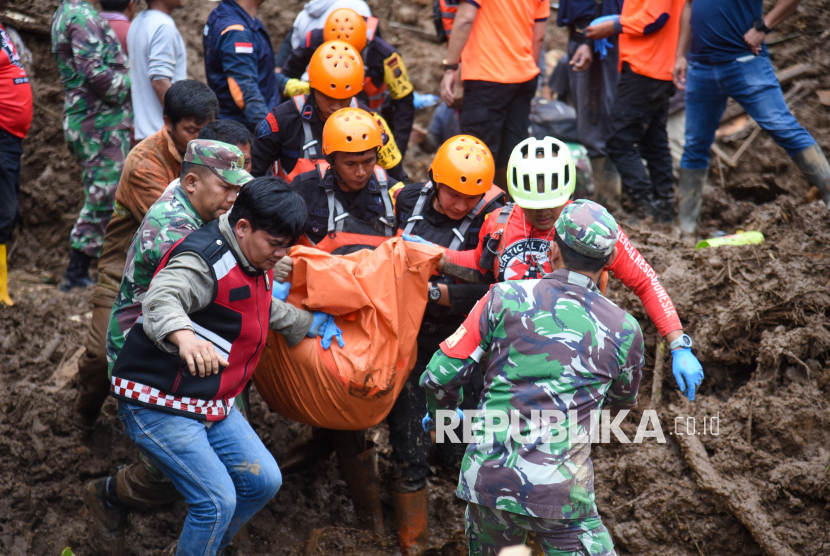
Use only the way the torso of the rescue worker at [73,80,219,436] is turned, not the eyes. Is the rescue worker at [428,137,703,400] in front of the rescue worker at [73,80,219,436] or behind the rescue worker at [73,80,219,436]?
in front

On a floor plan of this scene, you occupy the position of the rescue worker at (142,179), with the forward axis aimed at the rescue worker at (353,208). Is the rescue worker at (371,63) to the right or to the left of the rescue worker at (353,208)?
left

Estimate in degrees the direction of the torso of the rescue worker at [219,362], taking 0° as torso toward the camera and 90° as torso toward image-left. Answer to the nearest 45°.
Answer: approximately 315°
